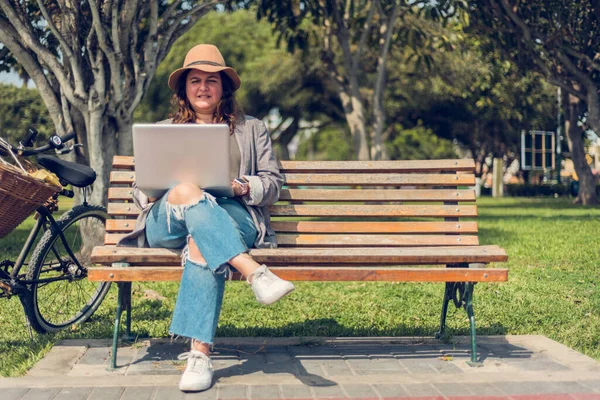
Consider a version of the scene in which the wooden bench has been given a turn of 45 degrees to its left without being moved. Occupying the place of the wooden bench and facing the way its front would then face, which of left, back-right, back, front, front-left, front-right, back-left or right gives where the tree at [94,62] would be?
back

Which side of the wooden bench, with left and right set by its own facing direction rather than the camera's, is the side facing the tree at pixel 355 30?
back

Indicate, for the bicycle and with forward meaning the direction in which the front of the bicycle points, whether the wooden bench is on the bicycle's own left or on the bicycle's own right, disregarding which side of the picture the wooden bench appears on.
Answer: on the bicycle's own left

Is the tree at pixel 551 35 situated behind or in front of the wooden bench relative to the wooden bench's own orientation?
behind

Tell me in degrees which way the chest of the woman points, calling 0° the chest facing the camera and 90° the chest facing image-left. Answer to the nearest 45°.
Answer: approximately 0°

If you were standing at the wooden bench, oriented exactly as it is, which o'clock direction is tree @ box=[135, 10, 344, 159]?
The tree is roughly at 6 o'clock from the wooden bench.
